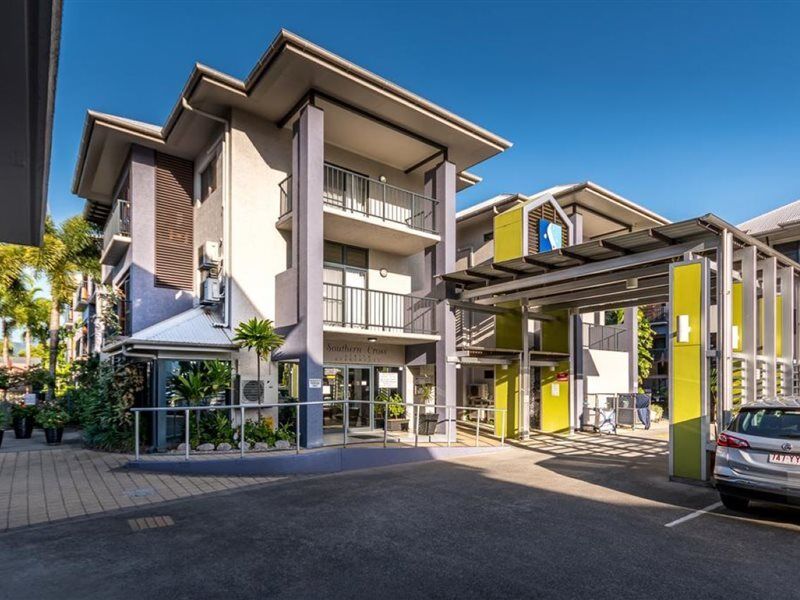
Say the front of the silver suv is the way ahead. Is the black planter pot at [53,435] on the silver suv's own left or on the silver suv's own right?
on the silver suv's own left

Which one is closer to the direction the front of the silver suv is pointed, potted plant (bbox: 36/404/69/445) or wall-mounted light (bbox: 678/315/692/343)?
the wall-mounted light

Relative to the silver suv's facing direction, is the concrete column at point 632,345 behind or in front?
in front

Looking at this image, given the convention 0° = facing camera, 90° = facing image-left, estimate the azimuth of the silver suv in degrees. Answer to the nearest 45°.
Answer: approximately 180°

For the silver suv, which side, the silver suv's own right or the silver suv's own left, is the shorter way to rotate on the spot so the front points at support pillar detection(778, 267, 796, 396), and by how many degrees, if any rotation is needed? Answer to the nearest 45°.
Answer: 0° — it already faces it

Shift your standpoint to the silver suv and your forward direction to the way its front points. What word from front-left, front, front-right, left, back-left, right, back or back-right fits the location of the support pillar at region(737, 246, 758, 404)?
front

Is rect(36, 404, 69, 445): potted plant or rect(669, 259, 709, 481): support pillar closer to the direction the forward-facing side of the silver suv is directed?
the support pillar

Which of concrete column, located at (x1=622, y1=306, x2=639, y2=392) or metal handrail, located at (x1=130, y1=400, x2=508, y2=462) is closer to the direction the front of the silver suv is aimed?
the concrete column

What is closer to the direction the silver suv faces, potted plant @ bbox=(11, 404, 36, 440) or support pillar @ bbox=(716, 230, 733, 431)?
the support pillar

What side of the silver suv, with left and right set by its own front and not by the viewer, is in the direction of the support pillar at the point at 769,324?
front

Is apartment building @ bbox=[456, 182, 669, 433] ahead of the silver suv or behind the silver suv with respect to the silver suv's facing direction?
ahead
